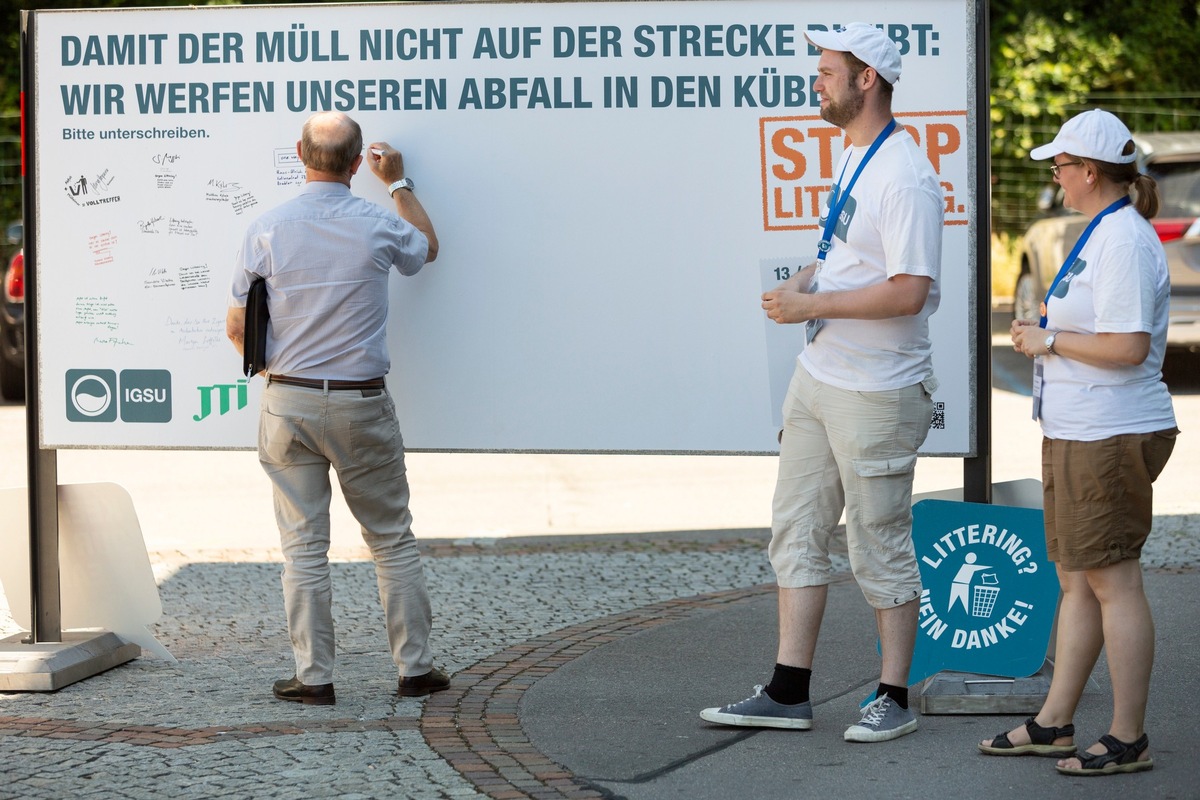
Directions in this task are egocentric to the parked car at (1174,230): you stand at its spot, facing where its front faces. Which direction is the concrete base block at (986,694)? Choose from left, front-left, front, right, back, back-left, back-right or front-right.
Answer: back-left

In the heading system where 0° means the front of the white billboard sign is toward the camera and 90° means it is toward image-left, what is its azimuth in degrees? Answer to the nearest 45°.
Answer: approximately 0°

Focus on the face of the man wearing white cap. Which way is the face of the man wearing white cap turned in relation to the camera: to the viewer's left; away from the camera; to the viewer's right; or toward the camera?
to the viewer's left

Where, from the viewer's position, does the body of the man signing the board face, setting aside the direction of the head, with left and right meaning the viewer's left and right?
facing away from the viewer

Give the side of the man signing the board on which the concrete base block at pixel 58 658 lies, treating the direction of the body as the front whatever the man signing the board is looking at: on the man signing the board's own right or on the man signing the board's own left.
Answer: on the man signing the board's own left

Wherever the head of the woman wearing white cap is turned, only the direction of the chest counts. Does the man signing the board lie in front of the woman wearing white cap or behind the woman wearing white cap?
in front

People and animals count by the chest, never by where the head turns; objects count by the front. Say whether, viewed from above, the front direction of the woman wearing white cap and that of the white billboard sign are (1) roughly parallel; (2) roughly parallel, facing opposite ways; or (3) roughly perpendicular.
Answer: roughly perpendicular

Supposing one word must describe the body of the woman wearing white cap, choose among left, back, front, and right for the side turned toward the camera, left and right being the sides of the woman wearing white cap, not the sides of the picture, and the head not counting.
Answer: left

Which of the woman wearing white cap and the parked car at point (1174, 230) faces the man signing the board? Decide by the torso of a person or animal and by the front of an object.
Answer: the woman wearing white cap

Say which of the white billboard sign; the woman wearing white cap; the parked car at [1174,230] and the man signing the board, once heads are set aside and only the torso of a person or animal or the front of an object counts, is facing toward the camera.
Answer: the white billboard sign

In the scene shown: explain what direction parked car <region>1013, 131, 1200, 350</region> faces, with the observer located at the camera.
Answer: facing away from the viewer and to the left of the viewer
